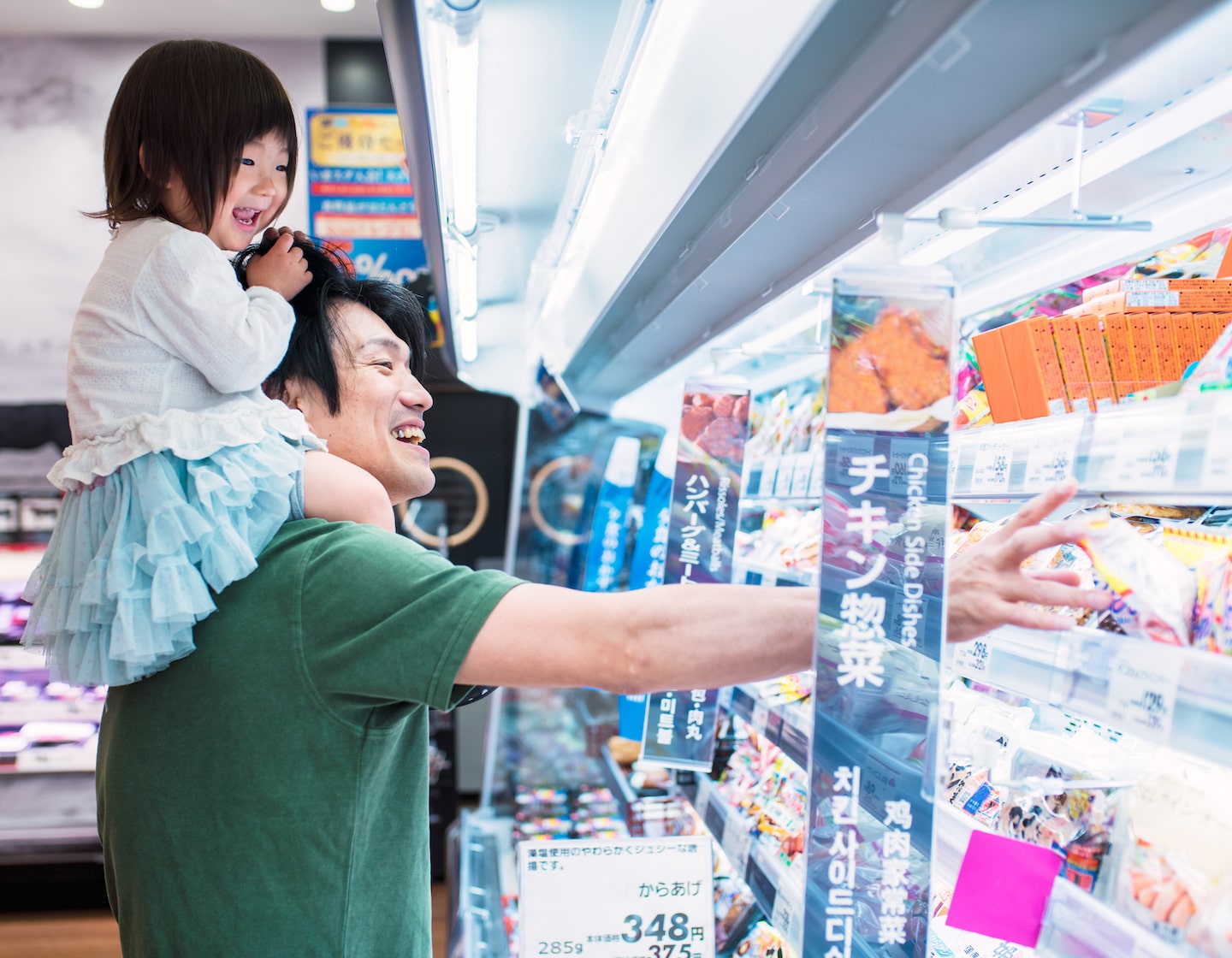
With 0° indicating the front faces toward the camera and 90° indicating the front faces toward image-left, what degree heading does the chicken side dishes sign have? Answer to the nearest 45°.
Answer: approximately 0°

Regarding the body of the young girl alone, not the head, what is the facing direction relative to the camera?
to the viewer's right

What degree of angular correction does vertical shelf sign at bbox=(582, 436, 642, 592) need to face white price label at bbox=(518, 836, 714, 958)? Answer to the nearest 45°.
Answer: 0° — it already faces it

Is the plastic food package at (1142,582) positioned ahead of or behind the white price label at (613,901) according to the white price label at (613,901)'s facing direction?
ahead

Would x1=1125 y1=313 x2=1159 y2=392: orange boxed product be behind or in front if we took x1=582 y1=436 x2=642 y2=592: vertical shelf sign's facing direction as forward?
in front

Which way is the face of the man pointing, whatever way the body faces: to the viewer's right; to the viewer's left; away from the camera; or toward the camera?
to the viewer's right

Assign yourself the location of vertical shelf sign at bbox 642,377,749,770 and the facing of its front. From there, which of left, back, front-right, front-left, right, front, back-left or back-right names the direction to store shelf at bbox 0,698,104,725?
back-right
